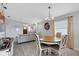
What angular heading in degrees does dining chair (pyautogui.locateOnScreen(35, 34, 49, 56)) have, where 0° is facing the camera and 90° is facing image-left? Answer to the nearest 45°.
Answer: approximately 225°
